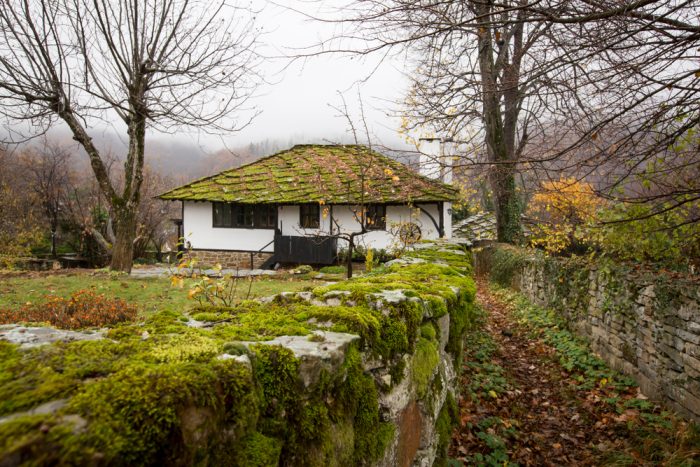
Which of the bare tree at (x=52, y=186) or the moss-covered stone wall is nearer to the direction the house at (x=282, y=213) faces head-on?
the moss-covered stone wall

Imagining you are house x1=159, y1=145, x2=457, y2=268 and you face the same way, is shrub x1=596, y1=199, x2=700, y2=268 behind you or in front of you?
in front

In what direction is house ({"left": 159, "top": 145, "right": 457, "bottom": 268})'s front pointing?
toward the camera

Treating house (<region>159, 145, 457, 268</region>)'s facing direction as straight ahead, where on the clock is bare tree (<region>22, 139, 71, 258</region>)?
The bare tree is roughly at 4 o'clock from the house.

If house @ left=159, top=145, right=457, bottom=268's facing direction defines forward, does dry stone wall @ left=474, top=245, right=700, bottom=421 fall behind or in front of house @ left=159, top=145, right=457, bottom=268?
in front

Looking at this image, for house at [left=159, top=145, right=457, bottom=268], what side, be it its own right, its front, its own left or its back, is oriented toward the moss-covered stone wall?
front

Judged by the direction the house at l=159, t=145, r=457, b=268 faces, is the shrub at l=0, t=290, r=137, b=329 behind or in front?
in front

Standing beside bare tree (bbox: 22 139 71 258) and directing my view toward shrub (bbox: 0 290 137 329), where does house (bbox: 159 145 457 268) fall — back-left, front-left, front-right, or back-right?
front-left
